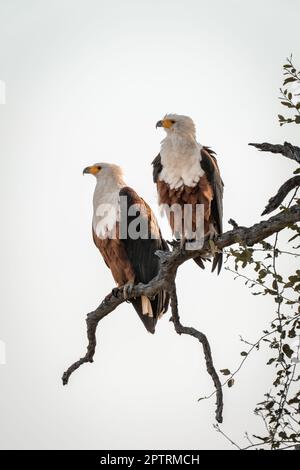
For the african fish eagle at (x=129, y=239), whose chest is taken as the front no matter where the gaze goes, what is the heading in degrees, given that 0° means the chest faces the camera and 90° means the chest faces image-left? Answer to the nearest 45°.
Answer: approximately 90°

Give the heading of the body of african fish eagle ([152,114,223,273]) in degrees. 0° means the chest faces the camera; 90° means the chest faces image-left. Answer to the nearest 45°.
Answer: approximately 45°

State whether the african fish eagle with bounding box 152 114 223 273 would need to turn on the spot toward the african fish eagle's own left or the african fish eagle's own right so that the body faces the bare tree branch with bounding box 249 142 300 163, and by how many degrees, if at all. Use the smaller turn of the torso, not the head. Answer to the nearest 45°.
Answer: approximately 45° to the african fish eagle's own left

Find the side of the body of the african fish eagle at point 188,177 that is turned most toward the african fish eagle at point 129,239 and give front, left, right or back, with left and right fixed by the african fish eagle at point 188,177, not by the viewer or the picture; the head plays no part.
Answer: right
